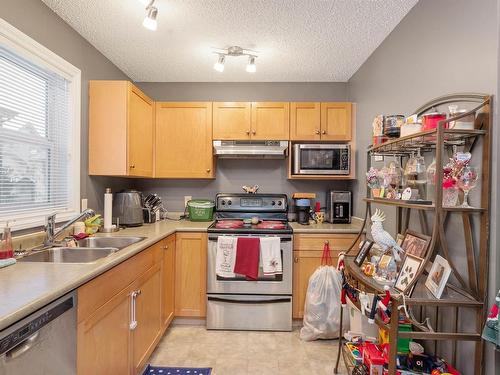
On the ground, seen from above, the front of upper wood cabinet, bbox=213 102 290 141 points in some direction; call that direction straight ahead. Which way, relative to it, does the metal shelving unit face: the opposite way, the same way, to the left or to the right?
to the right

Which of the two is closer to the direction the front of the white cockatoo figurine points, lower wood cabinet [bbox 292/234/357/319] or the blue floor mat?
the blue floor mat

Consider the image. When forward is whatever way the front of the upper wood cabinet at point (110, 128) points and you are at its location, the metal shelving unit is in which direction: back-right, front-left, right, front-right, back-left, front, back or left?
front-right

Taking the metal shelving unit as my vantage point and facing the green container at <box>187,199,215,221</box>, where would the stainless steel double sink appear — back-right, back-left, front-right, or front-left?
front-left

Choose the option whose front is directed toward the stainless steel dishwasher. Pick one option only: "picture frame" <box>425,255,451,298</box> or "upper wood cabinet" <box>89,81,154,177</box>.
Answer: the picture frame

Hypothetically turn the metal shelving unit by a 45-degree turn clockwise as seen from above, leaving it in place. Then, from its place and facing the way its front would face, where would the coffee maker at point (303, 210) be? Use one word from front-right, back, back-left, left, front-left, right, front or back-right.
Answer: front-right

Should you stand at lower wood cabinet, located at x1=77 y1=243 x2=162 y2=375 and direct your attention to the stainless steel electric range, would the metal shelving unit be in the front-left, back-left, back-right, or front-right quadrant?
front-right

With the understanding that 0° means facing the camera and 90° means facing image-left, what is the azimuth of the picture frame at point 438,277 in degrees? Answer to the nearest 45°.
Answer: approximately 45°

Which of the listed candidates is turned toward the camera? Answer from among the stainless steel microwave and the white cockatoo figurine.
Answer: the stainless steel microwave

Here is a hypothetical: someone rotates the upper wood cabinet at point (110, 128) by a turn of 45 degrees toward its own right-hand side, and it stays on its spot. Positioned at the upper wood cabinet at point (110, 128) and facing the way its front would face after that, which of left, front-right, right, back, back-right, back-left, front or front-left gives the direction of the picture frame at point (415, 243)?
front

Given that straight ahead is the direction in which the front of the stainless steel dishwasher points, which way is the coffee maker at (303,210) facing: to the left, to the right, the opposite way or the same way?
to the right

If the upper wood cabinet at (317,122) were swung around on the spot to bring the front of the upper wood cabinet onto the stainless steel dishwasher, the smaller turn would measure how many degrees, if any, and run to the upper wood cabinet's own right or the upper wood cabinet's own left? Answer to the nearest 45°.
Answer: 0° — it already faces it

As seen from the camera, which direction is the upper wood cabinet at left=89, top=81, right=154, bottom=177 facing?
to the viewer's right

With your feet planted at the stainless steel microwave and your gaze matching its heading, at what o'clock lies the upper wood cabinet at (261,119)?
The upper wood cabinet is roughly at 3 o'clock from the stainless steel microwave.

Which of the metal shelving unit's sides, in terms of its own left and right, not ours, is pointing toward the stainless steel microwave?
right

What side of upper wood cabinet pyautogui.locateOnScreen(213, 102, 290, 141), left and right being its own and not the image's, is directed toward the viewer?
front

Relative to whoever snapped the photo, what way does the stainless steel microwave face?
facing the viewer

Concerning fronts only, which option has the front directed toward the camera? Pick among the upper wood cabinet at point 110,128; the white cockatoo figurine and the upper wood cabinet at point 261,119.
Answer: the upper wood cabinet at point 261,119
